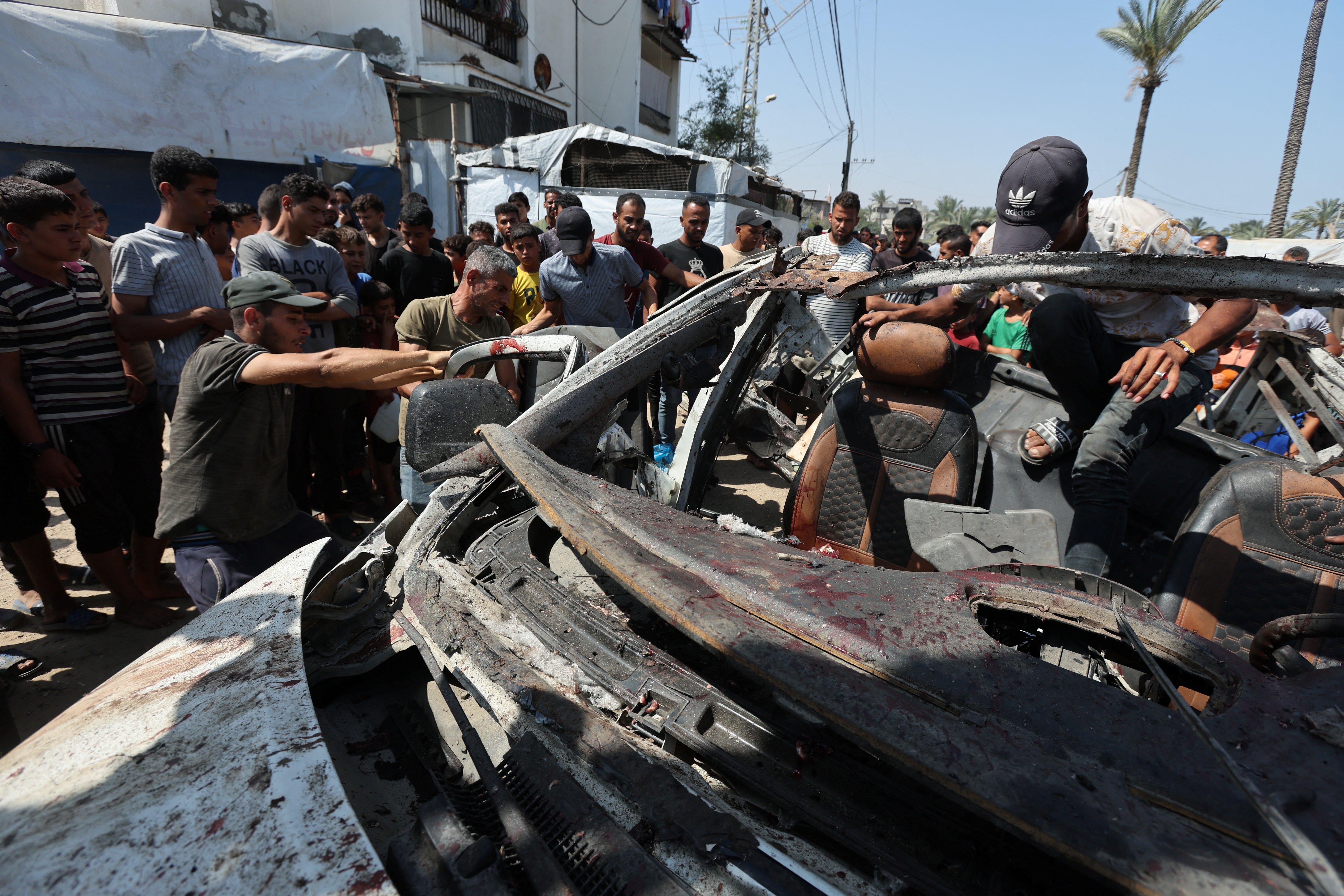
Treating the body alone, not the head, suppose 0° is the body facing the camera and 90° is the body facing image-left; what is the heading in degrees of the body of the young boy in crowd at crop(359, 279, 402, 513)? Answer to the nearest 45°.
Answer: approximately 315°

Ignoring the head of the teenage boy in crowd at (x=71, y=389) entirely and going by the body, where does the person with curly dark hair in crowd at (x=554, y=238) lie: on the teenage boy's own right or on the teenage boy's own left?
on the teenage boy's own left

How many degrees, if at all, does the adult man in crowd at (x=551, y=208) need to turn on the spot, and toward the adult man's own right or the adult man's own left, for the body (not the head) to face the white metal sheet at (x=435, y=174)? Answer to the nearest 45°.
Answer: approximately 180°

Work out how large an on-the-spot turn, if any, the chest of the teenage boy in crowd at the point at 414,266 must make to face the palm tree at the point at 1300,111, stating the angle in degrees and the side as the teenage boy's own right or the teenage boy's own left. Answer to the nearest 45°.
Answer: approximately 90° to the teenage boy's own left

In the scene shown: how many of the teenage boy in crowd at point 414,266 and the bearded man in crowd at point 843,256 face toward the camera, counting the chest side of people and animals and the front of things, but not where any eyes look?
2

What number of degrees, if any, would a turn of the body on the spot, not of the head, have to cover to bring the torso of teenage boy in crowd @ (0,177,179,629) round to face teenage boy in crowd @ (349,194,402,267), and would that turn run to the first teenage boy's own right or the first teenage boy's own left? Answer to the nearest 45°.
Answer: approximately 90° to the first teenage boy's own left

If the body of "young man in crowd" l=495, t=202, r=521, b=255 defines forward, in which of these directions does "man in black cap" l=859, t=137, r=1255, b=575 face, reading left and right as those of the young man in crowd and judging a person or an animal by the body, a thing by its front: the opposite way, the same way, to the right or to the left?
to the right

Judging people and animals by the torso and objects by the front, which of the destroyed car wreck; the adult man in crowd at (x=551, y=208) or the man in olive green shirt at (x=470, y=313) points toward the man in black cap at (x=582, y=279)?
the adult man in crowd

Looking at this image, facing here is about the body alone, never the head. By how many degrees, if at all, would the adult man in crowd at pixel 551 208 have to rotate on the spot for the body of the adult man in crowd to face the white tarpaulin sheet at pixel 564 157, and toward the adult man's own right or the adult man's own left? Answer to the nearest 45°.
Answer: approximately 180°

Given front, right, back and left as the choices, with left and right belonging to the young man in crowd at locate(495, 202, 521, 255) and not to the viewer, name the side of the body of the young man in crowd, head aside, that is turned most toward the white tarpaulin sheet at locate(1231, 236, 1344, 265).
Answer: left
